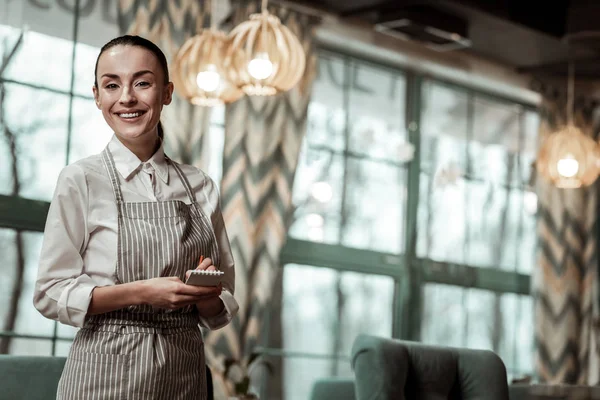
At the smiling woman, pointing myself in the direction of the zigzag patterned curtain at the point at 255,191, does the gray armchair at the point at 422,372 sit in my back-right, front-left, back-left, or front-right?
front-right

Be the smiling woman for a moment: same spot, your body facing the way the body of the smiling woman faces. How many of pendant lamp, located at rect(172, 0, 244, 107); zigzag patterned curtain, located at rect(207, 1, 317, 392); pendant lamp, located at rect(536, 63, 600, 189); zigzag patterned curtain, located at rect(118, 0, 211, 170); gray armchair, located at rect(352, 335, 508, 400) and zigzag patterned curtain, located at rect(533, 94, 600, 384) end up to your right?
0

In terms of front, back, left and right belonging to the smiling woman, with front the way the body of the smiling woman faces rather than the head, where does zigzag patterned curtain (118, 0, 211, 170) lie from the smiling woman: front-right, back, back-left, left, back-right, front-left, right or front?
back-left

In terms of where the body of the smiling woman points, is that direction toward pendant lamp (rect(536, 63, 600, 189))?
no

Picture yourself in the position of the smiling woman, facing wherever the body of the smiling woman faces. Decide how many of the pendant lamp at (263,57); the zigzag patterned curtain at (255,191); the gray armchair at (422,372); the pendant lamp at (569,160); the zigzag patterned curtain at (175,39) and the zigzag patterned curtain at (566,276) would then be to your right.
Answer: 0

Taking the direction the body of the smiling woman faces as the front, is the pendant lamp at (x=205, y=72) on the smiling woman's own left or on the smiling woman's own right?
on the smiling woman's own left

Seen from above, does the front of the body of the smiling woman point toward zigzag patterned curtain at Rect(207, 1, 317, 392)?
no

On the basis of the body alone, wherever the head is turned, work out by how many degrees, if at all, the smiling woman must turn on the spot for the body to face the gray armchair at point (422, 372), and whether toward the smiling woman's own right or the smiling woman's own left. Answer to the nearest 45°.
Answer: approximately 90° to the smiling woman's own left

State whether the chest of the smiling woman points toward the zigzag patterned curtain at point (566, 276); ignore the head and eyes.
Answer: no

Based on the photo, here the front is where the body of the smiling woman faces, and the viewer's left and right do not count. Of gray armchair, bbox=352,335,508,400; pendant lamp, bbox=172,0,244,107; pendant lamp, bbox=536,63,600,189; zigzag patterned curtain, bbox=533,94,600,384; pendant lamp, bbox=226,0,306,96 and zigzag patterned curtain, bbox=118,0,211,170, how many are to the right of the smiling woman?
0

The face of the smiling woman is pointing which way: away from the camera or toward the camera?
toward the camera

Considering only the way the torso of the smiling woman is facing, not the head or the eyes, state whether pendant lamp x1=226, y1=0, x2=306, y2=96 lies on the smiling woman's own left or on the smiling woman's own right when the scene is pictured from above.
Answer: on the smiling woman's own left

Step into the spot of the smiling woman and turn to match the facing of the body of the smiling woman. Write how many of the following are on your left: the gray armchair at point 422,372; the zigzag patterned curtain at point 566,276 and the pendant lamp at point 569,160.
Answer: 3
